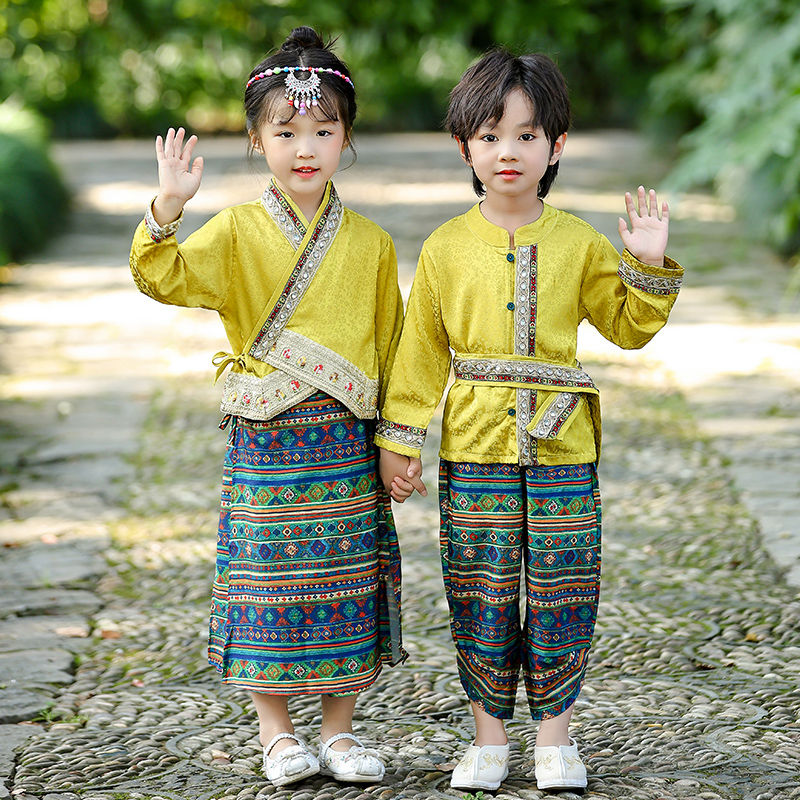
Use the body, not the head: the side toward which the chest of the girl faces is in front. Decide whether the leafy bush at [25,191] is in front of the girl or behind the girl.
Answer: behind

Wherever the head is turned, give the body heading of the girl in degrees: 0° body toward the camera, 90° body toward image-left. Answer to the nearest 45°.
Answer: approximately 0°
